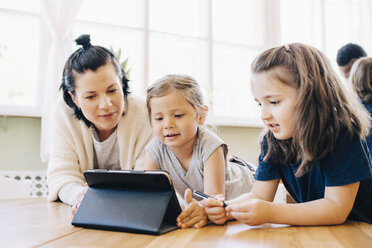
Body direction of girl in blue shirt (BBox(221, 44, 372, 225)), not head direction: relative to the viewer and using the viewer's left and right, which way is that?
facing the viewer and to the left of the viewer

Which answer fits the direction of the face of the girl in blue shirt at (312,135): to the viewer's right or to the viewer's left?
to the viewer's left

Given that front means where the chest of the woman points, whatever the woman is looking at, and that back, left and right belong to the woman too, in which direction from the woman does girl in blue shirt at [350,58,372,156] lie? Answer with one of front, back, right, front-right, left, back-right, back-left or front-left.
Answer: left

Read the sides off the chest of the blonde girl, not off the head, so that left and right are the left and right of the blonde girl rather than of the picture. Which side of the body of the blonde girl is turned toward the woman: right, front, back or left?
right

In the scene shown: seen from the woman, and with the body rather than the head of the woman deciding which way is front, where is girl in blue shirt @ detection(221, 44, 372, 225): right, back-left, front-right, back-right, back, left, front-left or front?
front-left

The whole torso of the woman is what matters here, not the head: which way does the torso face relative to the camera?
toward the camera

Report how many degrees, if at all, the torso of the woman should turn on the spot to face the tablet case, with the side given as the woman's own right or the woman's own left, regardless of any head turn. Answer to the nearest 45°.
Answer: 0° — they already face it

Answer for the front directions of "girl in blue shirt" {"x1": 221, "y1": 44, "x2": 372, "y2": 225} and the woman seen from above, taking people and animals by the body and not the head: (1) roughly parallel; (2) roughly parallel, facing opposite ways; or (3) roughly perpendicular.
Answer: roughly perpendicular

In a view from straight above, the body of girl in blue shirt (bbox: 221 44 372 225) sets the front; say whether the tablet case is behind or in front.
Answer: in front

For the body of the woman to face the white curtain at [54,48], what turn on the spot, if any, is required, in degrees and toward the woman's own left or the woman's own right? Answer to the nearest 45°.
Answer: approximately 180°

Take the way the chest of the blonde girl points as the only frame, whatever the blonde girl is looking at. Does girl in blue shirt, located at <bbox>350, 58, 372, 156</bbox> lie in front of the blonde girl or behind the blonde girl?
behind
